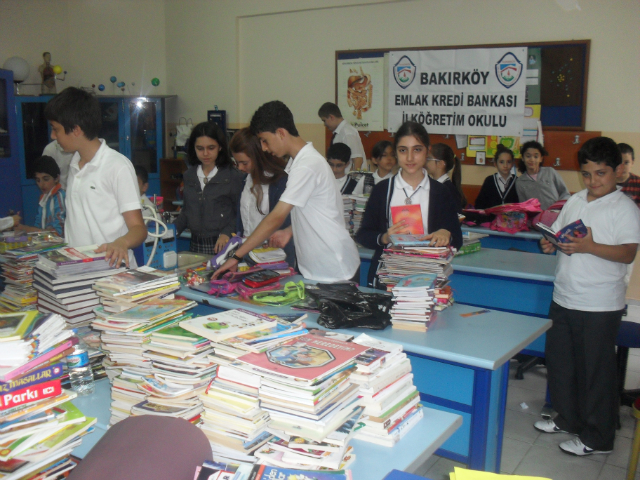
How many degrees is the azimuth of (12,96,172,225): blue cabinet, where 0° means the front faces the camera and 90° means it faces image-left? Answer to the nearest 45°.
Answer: approximately 0°

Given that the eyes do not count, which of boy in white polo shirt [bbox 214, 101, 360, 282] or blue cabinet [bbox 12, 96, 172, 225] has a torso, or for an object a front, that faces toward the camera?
the blue cabinet

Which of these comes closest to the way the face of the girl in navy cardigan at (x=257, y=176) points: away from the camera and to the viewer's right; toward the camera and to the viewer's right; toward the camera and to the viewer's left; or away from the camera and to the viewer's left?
toward the camera and to the viewer's left

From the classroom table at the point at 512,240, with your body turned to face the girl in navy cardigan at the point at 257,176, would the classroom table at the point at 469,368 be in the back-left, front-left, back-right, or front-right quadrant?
front-left

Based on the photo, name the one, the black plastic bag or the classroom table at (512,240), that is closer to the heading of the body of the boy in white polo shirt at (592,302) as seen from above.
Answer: the black plastic bag

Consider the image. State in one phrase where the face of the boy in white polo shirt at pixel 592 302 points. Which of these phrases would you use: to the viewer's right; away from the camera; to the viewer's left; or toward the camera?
toward the camera

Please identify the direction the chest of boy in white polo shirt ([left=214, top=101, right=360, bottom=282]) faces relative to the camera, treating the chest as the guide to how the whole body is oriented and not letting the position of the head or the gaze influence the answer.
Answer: to the viewer's left

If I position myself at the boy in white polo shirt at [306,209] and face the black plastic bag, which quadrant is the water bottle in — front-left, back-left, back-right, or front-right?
front-right

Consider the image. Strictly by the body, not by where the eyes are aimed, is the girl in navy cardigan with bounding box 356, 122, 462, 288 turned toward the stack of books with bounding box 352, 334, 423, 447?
yes

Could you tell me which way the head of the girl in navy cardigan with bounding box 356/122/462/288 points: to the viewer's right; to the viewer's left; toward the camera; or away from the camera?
toward the camera

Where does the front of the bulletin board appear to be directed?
toward the camera

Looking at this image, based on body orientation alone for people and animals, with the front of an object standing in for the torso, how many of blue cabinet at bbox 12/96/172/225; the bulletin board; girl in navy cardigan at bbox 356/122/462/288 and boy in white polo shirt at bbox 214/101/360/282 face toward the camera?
3

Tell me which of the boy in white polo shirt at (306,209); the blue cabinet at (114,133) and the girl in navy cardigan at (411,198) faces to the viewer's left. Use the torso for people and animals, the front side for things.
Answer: the boy in white polo shirt

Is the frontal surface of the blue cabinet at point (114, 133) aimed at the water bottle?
yes

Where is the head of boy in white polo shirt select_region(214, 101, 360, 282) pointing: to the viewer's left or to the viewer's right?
to the viewer's left
